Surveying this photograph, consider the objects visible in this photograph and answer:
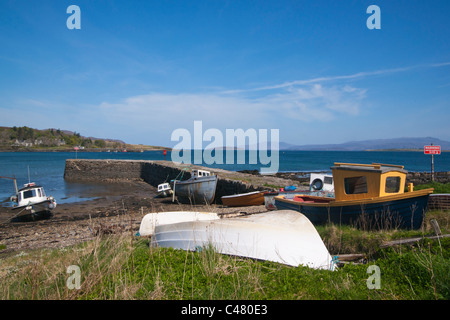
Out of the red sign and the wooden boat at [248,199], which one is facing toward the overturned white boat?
the red sign

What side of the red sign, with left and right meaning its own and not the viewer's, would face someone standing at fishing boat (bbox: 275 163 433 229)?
front

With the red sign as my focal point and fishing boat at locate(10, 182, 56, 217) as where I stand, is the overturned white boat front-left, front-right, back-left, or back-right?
front-right

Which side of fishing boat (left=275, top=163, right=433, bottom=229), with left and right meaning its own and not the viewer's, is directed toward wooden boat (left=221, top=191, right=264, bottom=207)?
back

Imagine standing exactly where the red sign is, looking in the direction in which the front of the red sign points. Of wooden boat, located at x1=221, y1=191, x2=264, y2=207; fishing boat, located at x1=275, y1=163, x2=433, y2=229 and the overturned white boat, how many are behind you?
0

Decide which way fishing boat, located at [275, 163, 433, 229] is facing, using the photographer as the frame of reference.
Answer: facing the viewer and to the right of the viewer

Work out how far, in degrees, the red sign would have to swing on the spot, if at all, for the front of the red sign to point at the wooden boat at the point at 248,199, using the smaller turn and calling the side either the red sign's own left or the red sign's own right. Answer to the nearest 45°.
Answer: approximately 45° to the red sign's own right

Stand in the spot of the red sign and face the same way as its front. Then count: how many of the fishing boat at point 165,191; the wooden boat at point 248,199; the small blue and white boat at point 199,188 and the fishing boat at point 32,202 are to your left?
0

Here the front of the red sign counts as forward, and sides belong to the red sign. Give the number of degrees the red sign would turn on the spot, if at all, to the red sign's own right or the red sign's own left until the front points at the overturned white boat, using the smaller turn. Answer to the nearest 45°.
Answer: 0° — it already faces it

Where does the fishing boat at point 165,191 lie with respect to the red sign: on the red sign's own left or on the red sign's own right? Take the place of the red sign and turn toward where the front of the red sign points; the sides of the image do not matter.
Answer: on the red sign's own right

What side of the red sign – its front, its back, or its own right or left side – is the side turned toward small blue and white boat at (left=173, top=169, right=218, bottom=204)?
right

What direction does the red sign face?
toward the camera
